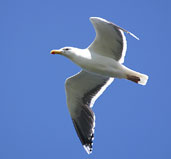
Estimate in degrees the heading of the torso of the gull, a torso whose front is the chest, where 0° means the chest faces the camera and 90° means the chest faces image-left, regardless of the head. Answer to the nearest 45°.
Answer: approximately 90°
